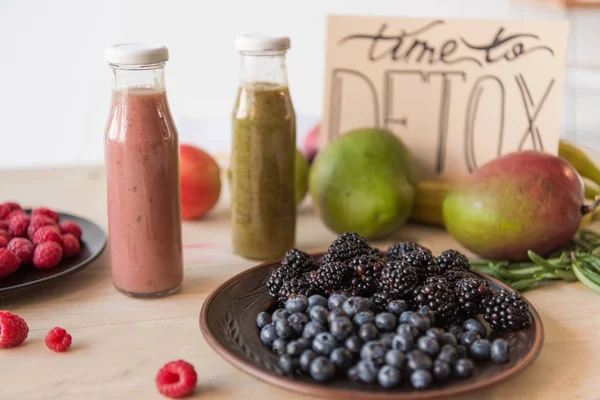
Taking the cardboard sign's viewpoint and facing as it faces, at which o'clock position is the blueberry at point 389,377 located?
The blueberry is roughly at 12 o'clock from the cardboard sign.

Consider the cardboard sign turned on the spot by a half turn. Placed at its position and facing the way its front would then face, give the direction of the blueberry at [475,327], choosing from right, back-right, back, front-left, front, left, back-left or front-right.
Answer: back

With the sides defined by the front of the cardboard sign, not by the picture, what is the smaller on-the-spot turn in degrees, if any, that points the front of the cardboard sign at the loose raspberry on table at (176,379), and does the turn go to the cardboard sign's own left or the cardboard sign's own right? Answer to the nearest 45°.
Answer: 0° — it already faces it

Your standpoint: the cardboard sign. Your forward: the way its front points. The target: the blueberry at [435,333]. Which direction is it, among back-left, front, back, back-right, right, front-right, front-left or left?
front

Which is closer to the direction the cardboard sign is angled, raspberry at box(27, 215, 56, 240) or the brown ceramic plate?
the brown ceramic plate

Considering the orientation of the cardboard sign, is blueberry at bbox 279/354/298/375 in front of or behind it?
in front

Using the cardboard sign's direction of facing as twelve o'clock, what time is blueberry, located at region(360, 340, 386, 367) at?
The blueberry is roughly at 12 o'clock from the cardboard sign.

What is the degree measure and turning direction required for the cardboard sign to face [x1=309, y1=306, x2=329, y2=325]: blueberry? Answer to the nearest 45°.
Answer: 0° — it already faces it

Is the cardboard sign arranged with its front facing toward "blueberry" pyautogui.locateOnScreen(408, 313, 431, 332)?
yes

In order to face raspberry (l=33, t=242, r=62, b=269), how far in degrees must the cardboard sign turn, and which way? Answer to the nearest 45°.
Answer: approximately 45° to its right

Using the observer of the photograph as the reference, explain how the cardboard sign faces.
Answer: facing the viewer

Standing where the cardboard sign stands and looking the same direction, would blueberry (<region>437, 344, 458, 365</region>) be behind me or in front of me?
in front

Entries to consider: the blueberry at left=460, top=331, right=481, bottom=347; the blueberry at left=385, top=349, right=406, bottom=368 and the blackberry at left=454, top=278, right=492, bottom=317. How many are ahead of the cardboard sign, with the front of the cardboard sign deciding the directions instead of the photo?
3

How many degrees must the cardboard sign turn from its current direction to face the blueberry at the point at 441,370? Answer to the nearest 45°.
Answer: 0° — it already faces it

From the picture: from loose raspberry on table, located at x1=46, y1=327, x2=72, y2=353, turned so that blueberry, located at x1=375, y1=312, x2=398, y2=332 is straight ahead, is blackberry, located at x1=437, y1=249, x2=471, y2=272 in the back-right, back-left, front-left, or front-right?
front-left

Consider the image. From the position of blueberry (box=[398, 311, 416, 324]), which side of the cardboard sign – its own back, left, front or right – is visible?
front

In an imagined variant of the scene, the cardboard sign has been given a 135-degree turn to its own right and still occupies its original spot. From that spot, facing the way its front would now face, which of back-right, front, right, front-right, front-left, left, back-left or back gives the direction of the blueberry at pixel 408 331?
back-left

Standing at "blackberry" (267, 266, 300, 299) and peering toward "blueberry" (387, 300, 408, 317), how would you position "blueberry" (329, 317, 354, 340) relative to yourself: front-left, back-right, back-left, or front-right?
front-right
